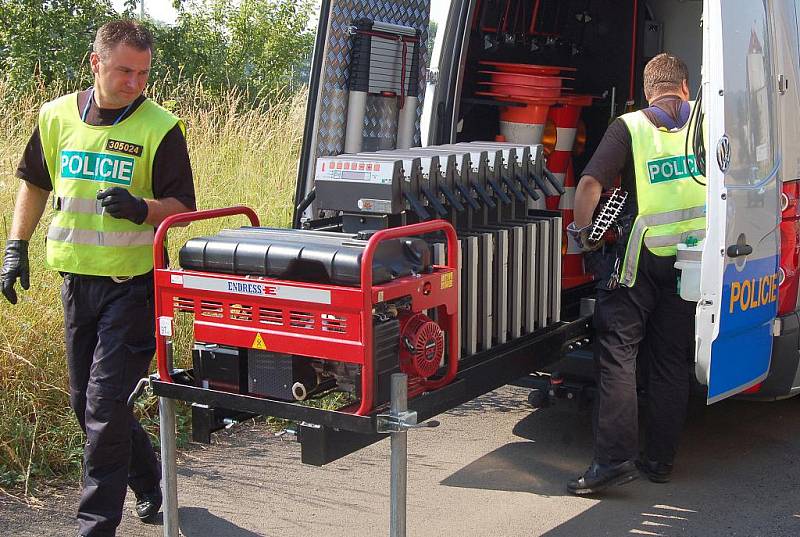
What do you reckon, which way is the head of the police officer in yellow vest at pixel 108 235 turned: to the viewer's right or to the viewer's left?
to the viewer's right

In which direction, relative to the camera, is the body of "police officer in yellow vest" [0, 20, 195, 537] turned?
toward the camera

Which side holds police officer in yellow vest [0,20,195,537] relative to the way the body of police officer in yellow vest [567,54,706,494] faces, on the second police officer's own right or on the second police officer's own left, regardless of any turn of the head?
on the second police officer's own left

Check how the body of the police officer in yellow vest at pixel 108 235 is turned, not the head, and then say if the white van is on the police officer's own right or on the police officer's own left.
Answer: on the police officer's own left

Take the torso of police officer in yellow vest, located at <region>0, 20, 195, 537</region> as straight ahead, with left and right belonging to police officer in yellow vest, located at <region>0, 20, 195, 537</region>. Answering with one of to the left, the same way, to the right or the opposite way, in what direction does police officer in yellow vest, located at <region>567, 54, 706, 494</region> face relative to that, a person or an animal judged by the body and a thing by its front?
the opposite way

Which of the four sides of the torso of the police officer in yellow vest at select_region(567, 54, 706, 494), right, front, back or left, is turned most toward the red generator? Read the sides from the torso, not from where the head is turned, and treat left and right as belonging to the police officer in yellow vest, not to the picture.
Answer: left

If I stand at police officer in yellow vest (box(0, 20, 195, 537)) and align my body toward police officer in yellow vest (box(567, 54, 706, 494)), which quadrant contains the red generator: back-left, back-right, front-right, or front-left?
front-right

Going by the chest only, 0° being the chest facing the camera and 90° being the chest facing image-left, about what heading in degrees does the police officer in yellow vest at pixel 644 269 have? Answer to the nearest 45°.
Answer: approximately 135°

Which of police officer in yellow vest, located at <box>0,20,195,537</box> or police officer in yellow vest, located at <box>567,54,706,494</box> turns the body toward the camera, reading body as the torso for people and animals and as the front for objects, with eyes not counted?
police officer in yellow vest, located at <box>0,20,195,537</box>

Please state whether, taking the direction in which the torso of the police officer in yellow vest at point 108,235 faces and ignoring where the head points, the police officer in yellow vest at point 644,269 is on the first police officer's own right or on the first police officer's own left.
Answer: on the first police officer's own left
